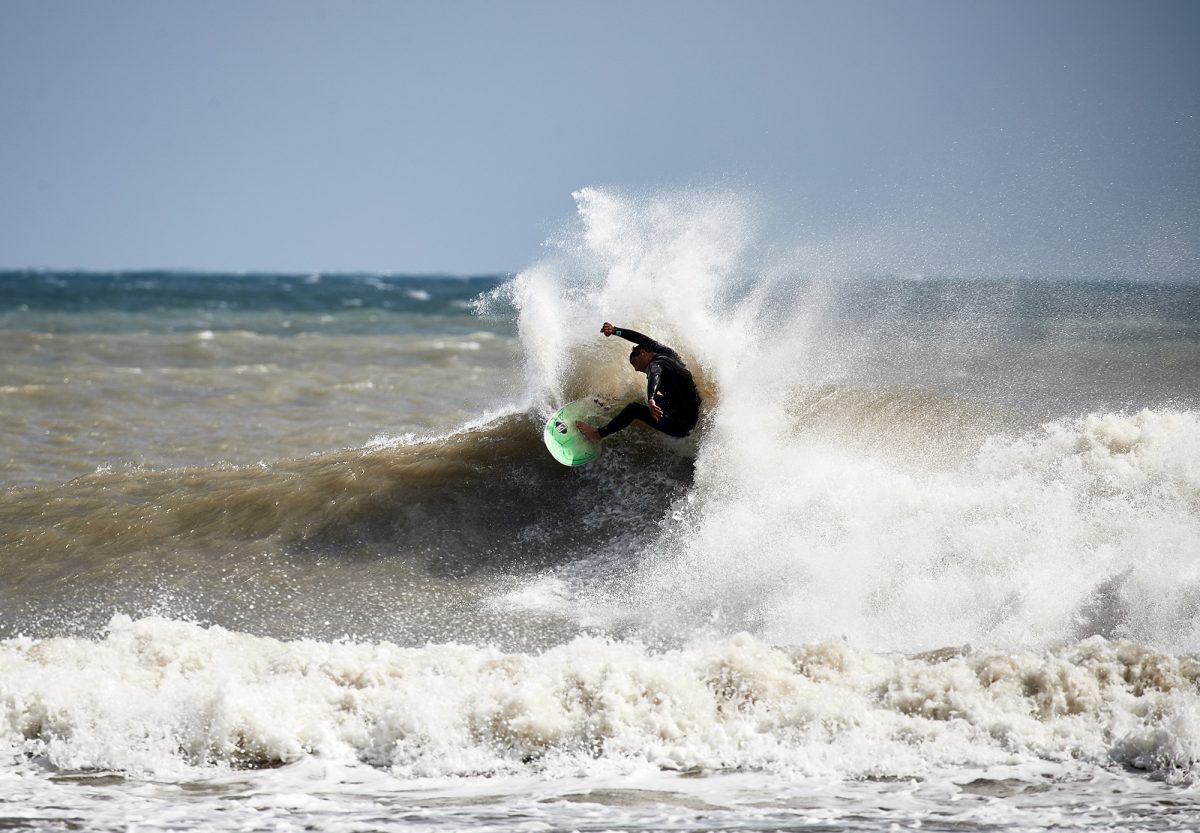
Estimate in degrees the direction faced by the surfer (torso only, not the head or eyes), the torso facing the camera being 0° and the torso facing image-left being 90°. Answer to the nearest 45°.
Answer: approximately 90°
